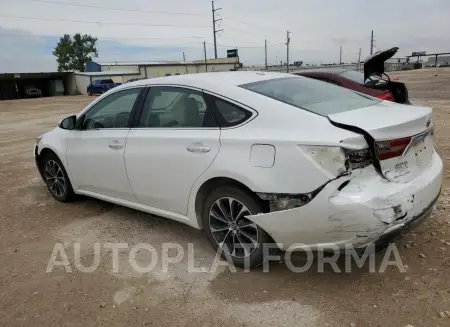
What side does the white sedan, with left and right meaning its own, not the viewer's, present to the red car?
right

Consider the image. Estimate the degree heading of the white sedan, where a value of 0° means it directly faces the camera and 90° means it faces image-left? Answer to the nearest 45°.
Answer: approximately 135°

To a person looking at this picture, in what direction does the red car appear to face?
facing away from the viewer and to the left of the viewer
